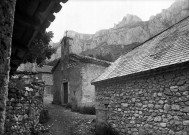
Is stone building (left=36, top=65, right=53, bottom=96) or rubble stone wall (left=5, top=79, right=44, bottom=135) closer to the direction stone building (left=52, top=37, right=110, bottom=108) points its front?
the rubble stone wall

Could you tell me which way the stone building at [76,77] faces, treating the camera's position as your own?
facing the viewer and to the left of the viewer

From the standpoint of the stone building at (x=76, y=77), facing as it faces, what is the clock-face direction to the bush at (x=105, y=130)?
The bush is roughly at 10 o'clock from the stone building.

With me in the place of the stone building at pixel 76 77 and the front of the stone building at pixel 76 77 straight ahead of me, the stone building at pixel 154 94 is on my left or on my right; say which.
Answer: on my left

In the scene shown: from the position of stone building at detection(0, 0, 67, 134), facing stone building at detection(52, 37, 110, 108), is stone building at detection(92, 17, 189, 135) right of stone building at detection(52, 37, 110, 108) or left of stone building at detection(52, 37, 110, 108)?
right
